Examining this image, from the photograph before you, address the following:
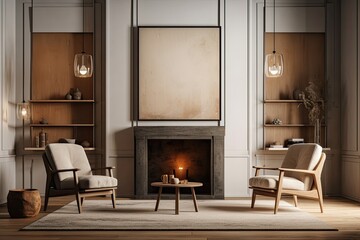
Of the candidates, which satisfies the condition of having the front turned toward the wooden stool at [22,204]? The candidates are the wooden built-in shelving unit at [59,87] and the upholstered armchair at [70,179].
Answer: the wooden built-in shelving unit

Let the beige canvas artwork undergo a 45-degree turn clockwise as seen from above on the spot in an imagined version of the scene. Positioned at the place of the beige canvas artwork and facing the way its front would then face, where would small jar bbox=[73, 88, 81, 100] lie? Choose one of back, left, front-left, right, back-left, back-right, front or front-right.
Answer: front-right

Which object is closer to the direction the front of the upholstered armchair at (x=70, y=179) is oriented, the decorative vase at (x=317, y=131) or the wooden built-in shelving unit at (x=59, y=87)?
the decorative vase

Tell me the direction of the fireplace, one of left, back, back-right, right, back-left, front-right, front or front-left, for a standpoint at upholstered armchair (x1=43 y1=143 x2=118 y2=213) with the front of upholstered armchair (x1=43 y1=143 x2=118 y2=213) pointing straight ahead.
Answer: left

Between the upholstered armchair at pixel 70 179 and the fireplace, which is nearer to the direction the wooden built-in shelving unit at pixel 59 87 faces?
the upholstered armchair

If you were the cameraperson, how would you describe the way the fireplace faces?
facing the viewer

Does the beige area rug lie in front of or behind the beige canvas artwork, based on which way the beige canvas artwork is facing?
in front

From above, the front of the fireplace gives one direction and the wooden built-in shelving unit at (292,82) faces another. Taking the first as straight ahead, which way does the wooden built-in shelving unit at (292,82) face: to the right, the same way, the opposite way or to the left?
the same way

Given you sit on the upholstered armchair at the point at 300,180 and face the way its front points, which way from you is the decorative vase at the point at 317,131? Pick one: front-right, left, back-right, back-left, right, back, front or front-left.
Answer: back-right

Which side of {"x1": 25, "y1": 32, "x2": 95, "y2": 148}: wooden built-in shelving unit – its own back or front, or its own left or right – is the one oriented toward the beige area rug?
front

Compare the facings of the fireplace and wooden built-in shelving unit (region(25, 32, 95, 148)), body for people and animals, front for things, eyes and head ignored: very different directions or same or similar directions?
same or similar directions

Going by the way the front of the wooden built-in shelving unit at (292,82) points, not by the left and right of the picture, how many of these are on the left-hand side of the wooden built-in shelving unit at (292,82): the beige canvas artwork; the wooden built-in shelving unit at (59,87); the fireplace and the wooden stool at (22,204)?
0

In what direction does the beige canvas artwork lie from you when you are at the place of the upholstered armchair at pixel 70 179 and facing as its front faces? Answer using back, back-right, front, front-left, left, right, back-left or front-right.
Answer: left

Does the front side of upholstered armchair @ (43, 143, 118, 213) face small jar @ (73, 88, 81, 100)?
no

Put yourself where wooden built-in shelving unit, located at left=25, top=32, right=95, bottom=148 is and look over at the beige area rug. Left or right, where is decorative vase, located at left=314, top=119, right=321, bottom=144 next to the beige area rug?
left

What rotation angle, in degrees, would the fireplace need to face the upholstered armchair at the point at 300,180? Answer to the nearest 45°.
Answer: approximately 45° to its left

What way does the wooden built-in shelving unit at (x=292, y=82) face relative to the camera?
toward the camera

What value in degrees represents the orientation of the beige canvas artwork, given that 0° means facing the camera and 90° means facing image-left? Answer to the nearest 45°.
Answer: approximately 0°

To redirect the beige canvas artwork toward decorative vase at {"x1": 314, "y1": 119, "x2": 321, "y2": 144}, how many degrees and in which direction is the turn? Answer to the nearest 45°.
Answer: approximately 90° to its left

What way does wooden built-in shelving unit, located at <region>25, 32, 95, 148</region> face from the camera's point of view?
toward the camera
